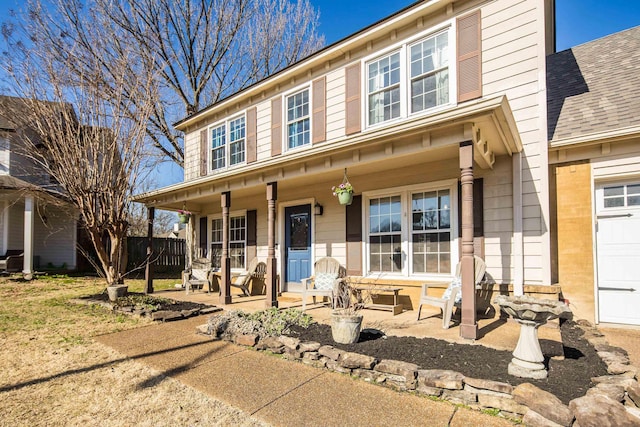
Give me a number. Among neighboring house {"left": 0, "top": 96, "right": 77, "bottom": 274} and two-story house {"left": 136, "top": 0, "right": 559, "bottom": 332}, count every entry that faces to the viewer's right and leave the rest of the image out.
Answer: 0

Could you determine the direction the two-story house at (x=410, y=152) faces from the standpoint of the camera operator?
facing the viewer and to the left of the viewer

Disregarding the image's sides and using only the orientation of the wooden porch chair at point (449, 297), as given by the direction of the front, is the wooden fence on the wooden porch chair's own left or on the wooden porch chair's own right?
on the wooden porch chair's own right

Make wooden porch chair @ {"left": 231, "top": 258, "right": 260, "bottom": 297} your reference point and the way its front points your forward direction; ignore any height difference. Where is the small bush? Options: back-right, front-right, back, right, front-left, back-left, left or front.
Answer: front-left

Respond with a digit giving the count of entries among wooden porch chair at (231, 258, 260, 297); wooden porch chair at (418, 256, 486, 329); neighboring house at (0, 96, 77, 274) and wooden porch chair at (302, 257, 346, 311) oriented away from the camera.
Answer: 0

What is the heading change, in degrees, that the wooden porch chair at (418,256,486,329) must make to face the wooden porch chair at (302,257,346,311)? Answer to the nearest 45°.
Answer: approximately 90° to its right

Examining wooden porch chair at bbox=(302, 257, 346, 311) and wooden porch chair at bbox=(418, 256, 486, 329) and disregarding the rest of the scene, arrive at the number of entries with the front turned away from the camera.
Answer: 0

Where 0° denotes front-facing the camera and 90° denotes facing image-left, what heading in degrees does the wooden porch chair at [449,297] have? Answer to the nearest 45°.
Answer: approximately 45°
